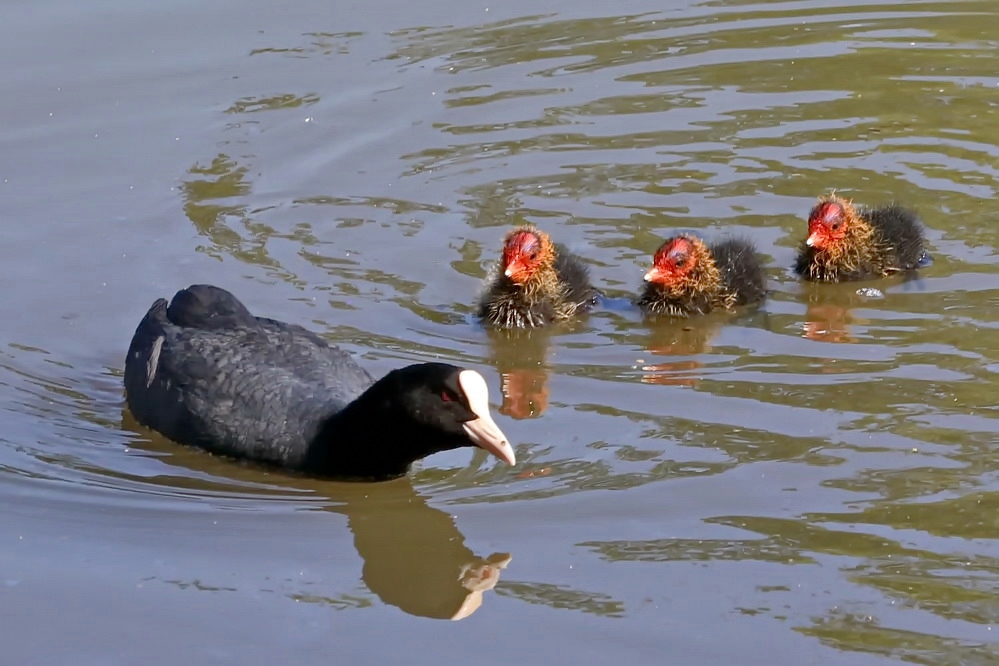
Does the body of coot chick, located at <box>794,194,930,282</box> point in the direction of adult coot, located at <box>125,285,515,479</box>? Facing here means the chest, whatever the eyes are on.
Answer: yes

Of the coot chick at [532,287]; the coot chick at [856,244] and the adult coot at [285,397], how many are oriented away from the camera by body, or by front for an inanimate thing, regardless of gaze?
0

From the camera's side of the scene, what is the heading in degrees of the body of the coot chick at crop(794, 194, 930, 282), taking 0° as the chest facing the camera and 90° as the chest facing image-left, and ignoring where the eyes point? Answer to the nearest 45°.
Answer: approximately 45°

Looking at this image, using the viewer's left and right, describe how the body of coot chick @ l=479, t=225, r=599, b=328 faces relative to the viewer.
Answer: facing the viewer and to the left of the viewer

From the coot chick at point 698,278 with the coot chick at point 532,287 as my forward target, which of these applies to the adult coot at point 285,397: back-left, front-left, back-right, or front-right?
front-left

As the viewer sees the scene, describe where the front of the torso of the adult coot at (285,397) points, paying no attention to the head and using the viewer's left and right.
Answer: facing the viewer and to the right of the viewer

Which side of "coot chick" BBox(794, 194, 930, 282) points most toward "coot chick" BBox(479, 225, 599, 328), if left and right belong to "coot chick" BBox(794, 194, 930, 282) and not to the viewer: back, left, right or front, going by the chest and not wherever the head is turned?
front

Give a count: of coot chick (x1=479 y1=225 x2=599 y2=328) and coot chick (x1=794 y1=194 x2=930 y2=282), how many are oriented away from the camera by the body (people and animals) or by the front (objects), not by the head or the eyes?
0

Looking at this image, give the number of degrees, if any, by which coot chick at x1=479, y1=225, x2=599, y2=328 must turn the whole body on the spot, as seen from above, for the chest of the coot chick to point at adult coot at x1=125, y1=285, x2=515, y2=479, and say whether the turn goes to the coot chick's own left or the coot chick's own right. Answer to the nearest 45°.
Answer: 0° — it already faces it

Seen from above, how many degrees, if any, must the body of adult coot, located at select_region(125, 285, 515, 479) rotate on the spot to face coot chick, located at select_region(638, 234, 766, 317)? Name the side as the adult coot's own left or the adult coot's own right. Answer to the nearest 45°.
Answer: approximately 90° to the adult coot's own left

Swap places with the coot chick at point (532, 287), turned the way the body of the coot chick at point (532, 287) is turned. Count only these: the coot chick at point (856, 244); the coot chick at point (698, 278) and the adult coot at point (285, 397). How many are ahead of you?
1

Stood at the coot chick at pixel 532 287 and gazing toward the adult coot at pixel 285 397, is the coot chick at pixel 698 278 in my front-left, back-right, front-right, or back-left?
back-left

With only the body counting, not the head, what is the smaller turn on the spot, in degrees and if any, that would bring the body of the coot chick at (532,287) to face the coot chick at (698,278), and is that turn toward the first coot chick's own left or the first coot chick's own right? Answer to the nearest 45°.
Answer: approximately 135° to the first coot chick's own left

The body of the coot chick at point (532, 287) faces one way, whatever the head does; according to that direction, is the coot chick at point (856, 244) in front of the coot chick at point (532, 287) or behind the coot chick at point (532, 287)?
behind
